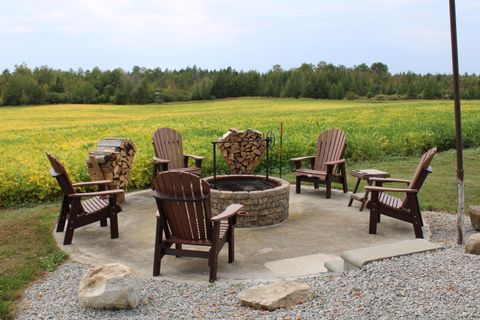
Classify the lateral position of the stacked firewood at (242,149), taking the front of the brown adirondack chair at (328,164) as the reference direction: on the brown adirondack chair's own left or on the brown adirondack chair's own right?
on the brown adirondack chair's own right

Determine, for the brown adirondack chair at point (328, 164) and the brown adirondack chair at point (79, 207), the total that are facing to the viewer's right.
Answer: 1

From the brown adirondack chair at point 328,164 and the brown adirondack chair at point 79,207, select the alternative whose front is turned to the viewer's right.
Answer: the brown adirondack chair at point 79,207

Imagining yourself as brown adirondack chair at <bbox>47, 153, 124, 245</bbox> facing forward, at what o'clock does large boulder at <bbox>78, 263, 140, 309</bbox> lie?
The large boulder is roughly at 3 o'clock from the brown adirondack chair.

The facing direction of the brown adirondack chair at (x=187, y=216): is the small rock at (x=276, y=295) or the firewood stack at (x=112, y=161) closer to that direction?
the firewood stack

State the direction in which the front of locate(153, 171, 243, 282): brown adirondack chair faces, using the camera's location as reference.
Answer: facing away from the viewer and to the right of the viewer

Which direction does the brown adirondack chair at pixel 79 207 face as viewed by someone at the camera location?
facing to the right of the viewer

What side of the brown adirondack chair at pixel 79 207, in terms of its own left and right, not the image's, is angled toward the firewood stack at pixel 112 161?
left

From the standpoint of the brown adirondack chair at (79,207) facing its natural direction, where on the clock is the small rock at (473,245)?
The small rock is roughly at 1 o'clock from the brown adirondack chair.

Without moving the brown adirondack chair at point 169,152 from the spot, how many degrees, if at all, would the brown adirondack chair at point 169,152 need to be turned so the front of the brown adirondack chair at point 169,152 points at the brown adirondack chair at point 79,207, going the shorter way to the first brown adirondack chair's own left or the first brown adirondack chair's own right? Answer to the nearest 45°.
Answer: approximately 45° to the first brown adirondack chair's own right

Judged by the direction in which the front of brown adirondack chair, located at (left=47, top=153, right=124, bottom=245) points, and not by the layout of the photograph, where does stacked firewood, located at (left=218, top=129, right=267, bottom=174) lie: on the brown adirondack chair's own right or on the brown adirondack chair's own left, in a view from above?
on the brown adirondack chair's own left
